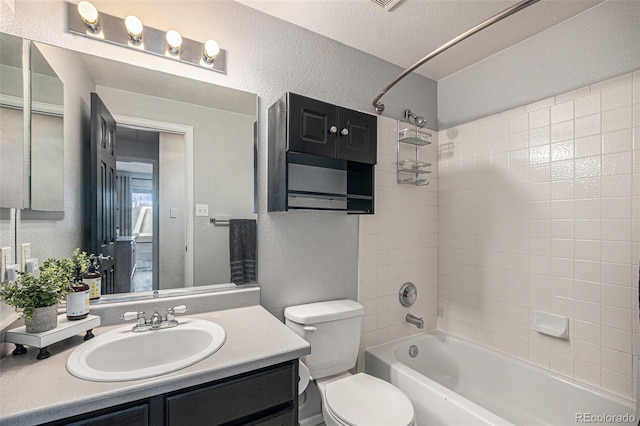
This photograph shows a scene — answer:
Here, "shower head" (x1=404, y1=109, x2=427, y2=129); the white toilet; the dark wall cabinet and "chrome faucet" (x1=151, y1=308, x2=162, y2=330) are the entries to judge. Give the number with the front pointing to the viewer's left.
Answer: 0

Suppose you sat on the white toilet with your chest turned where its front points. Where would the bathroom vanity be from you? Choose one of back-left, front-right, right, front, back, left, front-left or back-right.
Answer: right

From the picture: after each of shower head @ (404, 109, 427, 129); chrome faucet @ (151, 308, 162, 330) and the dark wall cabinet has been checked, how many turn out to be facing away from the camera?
0

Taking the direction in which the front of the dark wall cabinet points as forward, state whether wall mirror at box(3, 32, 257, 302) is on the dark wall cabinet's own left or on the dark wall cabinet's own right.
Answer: on the dark wall cabinet's own right

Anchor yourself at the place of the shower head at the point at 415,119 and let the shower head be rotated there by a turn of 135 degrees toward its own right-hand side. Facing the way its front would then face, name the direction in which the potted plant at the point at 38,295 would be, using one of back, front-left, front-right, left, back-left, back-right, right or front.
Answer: front-left

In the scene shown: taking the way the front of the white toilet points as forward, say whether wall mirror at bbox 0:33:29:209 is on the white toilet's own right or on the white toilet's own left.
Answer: on the white toilet's own right

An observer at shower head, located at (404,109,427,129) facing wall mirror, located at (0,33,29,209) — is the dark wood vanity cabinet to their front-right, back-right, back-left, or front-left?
front-left

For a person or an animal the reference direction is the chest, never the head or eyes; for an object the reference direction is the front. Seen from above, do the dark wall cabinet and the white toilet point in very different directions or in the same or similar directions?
same or similar directions

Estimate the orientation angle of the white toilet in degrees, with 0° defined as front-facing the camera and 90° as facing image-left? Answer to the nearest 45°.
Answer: approximately 315°

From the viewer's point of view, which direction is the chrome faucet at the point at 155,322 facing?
toward the camera

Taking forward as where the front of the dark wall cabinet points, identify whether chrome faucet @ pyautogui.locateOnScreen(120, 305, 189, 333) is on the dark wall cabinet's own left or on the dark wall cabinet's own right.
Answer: on the dark wall cabinet's own right

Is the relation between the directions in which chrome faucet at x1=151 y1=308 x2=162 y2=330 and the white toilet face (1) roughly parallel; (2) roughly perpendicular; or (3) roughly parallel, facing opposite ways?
roughly parallel

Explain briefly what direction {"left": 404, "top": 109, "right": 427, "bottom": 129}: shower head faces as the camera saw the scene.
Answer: facing the viewer and to the right of the viewer

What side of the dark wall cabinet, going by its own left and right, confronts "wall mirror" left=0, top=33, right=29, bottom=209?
right
